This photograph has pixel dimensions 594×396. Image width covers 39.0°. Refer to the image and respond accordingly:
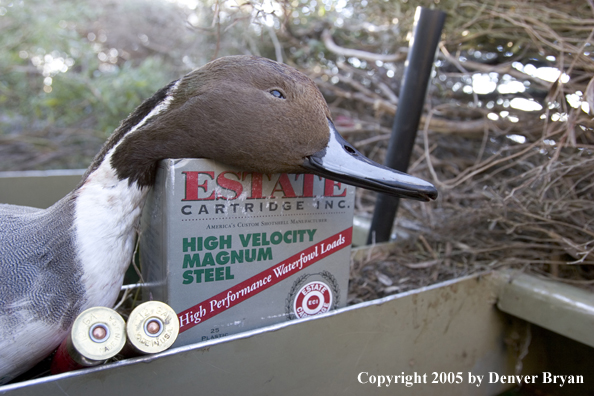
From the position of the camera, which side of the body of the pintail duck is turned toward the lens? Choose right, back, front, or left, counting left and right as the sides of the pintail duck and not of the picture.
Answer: right

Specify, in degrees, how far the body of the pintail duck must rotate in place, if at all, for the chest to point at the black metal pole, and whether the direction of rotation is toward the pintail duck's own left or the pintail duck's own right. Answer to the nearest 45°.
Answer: approximately 45° to the pintail duck's own left

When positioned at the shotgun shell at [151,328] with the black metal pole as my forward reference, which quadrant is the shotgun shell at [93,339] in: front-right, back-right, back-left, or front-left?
back-left
